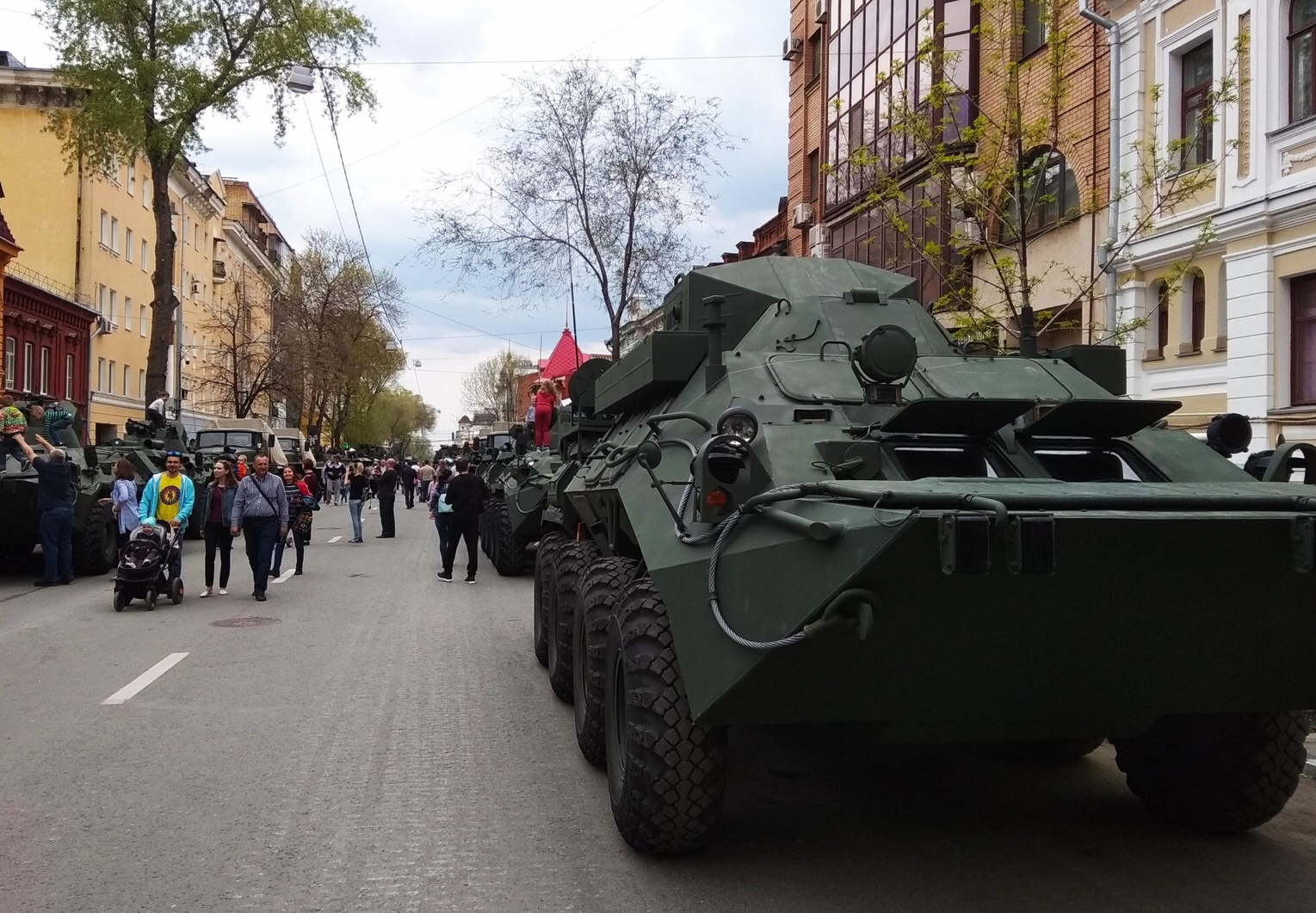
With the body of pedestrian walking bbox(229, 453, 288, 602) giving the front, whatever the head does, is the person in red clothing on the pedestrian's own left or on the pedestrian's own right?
on the pedestrian's own left

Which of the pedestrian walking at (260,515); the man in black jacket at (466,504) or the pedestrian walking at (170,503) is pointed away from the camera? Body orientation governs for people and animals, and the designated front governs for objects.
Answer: the man in black jacket

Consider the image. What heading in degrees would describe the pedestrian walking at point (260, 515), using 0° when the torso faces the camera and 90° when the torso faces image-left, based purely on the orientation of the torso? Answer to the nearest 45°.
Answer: approximately 0°

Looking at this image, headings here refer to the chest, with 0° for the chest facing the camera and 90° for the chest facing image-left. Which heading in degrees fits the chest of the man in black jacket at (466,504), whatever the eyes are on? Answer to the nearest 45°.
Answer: approximately 180°

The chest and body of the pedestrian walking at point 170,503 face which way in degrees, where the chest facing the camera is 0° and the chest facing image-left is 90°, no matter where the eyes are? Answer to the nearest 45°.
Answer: approximately 0°

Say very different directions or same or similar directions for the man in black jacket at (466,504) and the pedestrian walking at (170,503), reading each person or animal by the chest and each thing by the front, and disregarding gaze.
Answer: very different directions

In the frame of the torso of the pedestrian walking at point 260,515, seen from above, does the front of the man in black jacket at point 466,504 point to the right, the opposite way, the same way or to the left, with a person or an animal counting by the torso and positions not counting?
the opposite way

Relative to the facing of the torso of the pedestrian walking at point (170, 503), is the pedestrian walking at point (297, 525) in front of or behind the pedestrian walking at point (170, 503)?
behind

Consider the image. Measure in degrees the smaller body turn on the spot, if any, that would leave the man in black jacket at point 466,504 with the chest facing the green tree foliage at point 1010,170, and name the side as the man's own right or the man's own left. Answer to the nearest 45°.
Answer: approximately 135° to the man's own right

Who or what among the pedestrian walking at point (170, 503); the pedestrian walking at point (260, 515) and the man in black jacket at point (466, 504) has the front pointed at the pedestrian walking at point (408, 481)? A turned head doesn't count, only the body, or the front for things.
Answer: the man in black jacket
